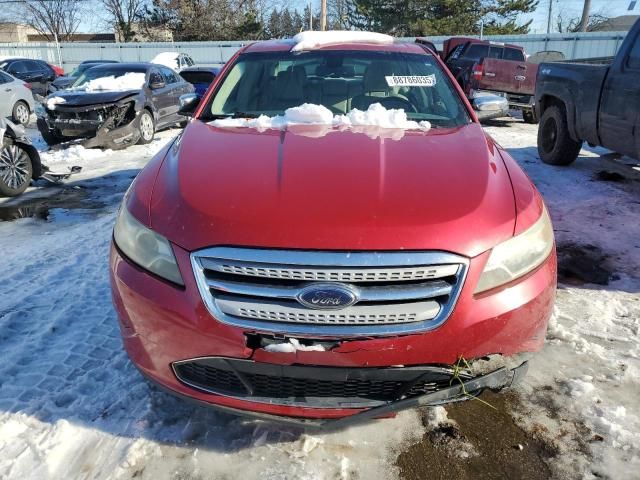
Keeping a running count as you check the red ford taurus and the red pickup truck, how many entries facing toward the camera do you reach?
1

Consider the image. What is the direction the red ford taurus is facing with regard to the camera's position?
facing the viewer

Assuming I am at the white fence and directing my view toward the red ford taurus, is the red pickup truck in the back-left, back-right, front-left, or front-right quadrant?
front-left

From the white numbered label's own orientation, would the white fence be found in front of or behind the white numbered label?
behind

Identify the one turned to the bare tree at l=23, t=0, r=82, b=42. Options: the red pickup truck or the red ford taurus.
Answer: the red pickup truck

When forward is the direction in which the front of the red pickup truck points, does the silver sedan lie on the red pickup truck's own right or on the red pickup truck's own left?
on the red pickup truck's own left

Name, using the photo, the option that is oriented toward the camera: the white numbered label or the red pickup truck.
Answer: the white numbered label

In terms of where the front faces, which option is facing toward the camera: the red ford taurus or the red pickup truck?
the red ford taurus

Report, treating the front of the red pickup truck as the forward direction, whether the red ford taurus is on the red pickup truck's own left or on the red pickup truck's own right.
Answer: on the red pickup truck's own left

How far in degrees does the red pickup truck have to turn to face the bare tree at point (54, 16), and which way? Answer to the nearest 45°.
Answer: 0° — it already faces it

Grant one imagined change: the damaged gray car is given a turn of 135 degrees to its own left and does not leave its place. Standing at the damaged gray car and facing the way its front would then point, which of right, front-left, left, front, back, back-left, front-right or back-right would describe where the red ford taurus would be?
right

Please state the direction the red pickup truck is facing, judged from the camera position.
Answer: facing away from the viewer and to the left of the viewer
